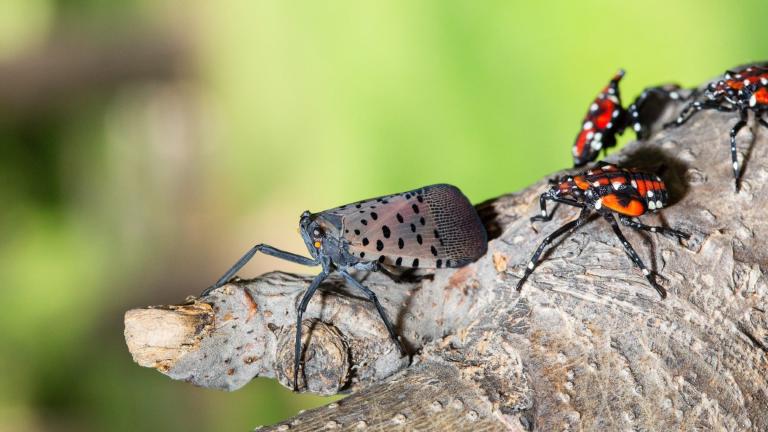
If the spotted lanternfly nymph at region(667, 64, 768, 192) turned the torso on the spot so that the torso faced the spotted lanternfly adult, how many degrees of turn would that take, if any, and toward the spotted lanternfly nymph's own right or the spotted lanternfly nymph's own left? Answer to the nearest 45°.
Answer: approximately 45° to the spotted lanternfly nymph's own left

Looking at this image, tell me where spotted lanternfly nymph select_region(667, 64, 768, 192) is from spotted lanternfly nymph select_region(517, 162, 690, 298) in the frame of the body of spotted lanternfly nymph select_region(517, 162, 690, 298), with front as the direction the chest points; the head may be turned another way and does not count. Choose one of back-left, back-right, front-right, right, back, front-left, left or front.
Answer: back-right

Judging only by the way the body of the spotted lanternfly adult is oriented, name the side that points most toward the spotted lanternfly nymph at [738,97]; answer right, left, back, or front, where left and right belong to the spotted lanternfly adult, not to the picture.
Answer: back

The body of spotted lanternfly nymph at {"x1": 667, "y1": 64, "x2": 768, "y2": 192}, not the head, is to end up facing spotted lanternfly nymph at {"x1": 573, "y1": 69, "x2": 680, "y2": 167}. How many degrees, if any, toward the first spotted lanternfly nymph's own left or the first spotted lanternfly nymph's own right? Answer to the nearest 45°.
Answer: approximately 45° to the first spotted lanternfly nymph's own right

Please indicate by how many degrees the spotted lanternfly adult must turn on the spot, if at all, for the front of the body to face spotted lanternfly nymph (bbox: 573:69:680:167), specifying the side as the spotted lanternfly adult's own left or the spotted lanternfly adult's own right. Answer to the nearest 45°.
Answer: approximately 135° to the spotted lanternfly adult's own right

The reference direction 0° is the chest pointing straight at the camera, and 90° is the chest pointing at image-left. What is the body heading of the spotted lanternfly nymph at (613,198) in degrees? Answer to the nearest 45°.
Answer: approximately 90°

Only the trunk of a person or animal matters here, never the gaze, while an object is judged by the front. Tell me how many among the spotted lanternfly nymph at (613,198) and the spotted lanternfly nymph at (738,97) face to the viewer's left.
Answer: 2

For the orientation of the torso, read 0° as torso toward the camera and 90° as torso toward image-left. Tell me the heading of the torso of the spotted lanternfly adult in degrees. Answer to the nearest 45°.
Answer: approximately 90°

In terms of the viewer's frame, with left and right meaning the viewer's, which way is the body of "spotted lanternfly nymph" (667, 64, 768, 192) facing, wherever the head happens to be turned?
facing to the left of the viewer

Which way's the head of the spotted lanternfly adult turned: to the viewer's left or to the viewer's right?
to the viewer's left

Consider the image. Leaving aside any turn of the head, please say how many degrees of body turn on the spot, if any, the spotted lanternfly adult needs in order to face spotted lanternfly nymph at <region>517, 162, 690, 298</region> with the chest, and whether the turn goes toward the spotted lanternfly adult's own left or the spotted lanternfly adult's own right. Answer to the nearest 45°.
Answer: approximately 180°

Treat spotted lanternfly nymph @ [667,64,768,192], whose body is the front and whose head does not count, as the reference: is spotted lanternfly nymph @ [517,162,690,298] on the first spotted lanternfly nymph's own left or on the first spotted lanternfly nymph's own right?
on the first spotted lanternfly nymph's own left
